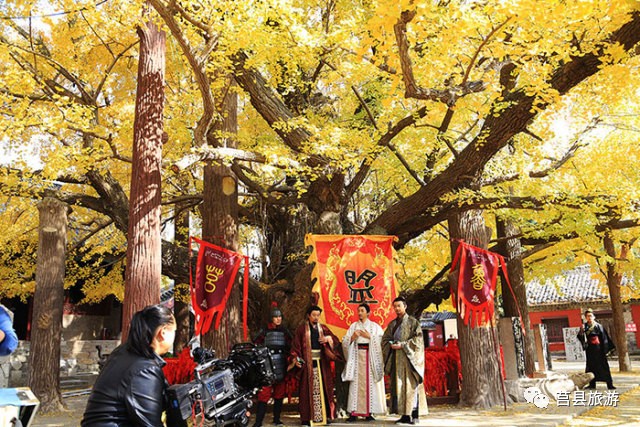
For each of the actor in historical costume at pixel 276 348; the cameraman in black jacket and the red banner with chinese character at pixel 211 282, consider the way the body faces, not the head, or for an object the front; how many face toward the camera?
2

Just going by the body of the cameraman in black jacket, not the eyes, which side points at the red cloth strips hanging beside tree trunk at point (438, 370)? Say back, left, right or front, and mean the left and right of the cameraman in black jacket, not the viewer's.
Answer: front

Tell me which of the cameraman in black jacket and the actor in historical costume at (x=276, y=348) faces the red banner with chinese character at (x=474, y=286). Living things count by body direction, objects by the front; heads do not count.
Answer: the cameraman in black jacket

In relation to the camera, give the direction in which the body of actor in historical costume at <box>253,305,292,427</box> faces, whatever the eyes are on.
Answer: toward the camera

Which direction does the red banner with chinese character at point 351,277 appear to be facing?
toward the camera

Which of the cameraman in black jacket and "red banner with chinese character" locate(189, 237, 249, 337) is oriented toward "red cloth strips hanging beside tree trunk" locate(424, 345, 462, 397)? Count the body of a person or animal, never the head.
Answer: the cameraman in black jacket

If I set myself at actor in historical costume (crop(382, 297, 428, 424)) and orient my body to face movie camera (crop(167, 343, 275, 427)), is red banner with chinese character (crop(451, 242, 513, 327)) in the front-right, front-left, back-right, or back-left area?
back-left

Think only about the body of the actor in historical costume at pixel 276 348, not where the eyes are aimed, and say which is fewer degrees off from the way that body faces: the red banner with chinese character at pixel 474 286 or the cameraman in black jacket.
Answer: the cameraman in black jacket

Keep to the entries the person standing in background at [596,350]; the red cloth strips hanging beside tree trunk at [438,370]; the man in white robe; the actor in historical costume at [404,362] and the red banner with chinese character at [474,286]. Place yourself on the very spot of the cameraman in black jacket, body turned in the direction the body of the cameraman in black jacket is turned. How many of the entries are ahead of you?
5

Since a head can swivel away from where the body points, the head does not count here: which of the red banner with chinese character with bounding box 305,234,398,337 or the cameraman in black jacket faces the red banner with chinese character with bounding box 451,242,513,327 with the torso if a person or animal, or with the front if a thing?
the cameraman in black jacket

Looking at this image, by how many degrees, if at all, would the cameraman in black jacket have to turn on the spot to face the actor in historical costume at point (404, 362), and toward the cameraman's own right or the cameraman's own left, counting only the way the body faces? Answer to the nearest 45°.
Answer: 0° — they already face them

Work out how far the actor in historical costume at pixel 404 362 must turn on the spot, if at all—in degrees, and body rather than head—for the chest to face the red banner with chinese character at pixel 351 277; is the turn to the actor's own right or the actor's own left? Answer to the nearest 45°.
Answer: approximately 90° to the actor's own right

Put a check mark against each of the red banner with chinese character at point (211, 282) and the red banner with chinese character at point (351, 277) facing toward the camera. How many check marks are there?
2

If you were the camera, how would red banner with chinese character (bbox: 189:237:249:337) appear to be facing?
facing the viewer
